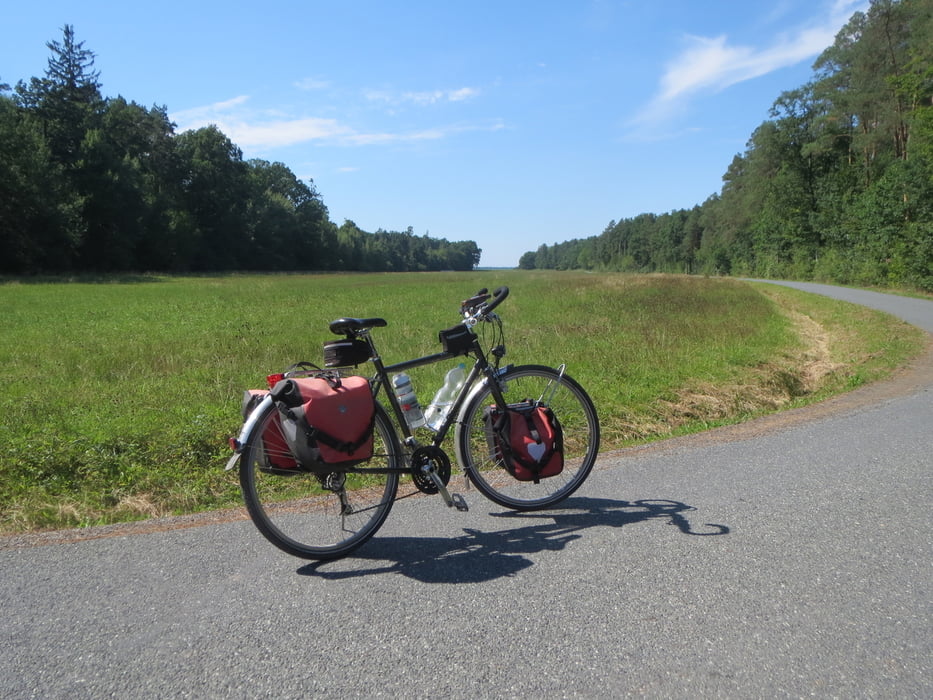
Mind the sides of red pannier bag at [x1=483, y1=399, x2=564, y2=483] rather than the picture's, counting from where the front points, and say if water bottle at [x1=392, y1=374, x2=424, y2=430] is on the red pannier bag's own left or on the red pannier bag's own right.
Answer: on the red pannier bag's own right

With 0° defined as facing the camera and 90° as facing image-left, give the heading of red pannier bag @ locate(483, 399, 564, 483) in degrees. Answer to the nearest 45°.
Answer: approximately 0°

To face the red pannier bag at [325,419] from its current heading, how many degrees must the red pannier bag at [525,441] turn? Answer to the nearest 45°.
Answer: approximately 45° to its right
